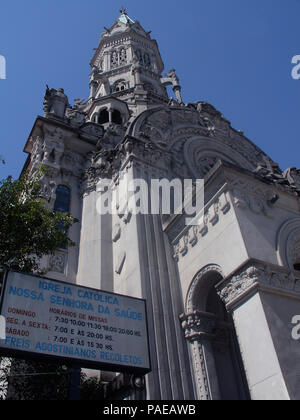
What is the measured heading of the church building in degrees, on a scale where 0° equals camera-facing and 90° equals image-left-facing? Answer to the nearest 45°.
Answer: approximately 315°
